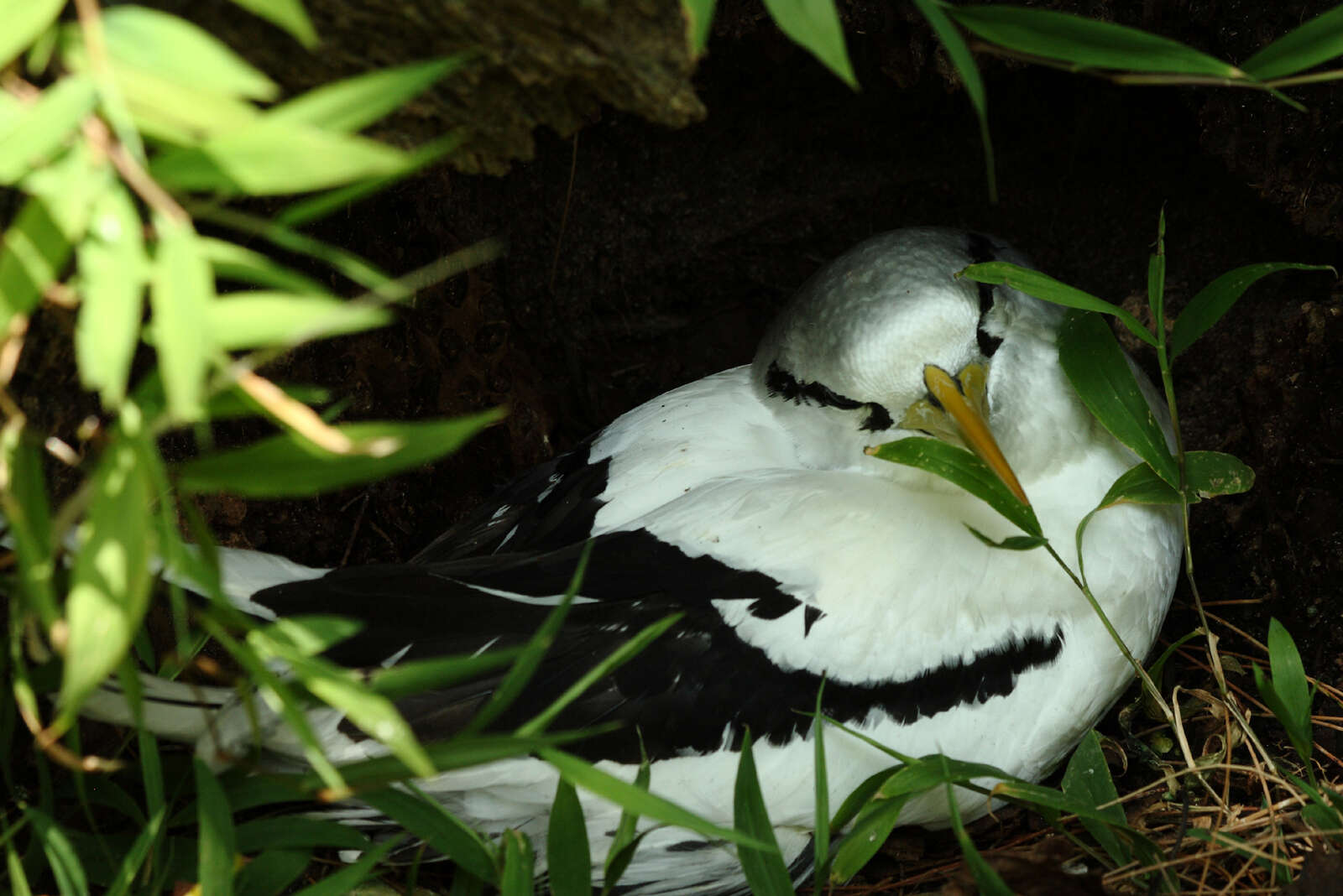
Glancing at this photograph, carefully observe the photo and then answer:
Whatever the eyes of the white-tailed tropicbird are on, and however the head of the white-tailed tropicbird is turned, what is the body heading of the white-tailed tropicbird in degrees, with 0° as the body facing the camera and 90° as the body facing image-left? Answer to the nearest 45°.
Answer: approximately 270°

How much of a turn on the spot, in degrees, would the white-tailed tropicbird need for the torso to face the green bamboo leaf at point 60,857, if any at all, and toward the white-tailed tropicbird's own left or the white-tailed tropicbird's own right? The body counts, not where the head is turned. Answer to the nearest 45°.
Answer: approximately 135° to the white-tailed tropicbird's own right

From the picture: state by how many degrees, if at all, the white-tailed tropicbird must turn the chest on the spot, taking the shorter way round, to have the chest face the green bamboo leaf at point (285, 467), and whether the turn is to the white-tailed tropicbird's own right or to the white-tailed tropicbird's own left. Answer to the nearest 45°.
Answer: approximately 135° to the white-tailed tropicbird's own right
